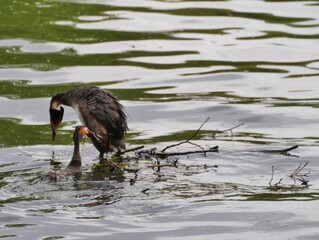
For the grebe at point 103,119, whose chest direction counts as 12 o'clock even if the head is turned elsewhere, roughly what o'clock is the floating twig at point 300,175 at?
The floating twig is roughly at 7 o'clock from the grebe.

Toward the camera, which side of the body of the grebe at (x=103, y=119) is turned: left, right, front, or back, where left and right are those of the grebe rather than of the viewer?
left
